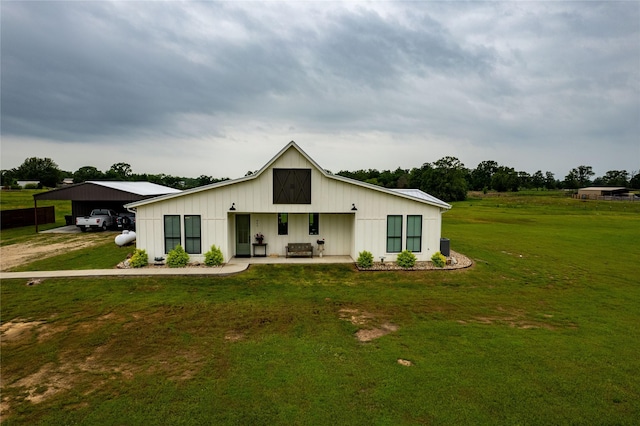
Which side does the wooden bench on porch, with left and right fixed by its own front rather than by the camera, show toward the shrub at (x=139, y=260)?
right

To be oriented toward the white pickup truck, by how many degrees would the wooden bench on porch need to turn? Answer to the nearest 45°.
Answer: approximately 135° to its right

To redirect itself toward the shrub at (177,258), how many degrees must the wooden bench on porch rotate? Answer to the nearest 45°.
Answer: approximately 90° to its right

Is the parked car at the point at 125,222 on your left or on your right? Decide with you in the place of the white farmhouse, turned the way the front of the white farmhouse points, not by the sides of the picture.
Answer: on your right

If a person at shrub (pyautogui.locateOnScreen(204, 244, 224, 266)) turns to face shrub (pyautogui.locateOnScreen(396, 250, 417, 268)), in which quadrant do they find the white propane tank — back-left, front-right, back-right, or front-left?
back-left

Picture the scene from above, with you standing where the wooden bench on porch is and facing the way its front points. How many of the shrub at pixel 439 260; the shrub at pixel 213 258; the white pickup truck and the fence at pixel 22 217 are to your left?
1

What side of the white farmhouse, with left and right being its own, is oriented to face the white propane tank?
right

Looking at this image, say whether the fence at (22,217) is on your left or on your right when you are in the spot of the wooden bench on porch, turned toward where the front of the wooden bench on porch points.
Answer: on your right

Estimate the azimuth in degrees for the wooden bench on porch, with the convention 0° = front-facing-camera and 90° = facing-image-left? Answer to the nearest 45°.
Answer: approximately 0°

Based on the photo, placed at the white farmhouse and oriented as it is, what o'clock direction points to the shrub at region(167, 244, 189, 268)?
The shrub is roughly at 3 o'clock from the white farmhouse.
